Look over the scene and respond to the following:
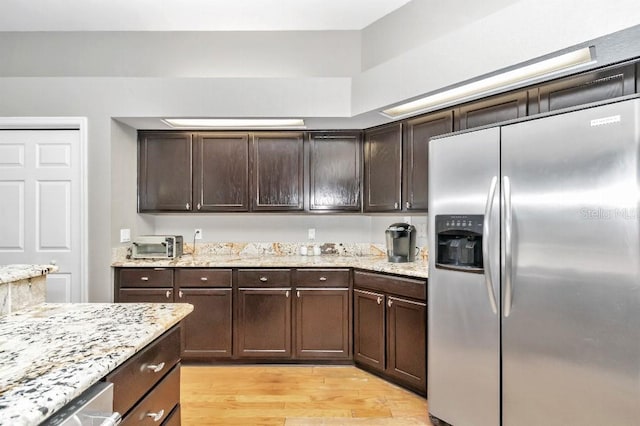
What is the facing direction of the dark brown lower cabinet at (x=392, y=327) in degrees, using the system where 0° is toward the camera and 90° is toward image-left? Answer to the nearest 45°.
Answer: approximately 45°

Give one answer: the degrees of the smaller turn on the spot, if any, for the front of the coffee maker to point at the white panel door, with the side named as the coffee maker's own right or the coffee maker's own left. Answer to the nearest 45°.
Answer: approximately 45° to the coffee maker's own right

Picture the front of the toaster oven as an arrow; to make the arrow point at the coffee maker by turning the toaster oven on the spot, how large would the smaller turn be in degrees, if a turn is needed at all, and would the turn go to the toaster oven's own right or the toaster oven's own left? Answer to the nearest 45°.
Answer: approximately 45° to the toaster oven's own left

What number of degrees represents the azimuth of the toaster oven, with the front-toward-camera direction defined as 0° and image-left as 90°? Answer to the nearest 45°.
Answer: approximately 0°

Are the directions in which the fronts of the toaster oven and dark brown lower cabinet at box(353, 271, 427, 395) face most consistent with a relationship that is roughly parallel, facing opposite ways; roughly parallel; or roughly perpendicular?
roughly perpendicular

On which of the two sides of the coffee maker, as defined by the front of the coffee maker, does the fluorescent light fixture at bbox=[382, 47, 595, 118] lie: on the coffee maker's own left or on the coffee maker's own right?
on the coffee maker's own left

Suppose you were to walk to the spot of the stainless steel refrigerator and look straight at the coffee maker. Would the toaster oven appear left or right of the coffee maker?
left

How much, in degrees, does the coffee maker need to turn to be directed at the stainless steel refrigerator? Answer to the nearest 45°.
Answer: approximately 90° to its left
